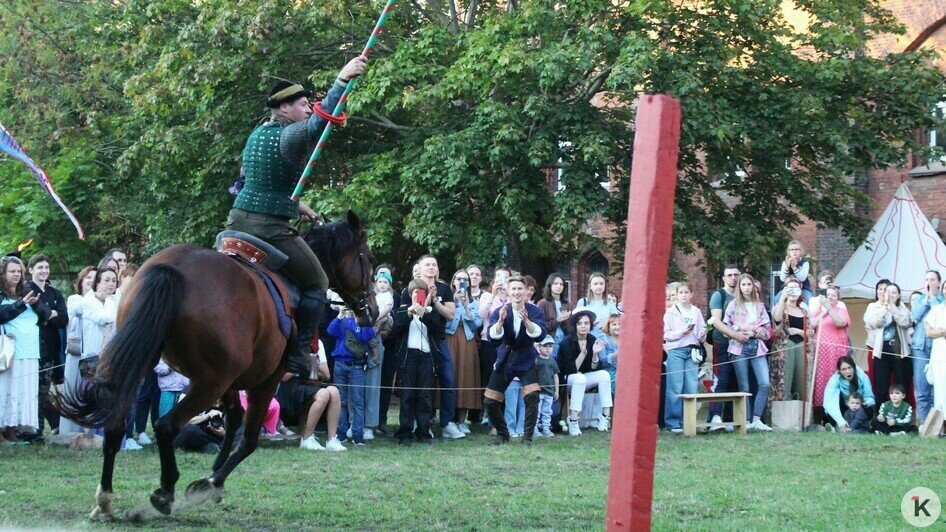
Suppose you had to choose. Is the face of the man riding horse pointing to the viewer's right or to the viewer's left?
to the viewer's right

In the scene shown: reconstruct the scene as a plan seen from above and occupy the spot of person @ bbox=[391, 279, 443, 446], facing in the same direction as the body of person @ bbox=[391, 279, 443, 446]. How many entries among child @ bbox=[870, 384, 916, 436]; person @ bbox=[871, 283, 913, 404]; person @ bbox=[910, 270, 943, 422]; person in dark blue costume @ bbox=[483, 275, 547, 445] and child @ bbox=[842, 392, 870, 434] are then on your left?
5

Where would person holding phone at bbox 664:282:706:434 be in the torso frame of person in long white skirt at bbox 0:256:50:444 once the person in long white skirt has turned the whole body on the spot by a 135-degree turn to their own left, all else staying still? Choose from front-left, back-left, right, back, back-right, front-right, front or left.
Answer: right

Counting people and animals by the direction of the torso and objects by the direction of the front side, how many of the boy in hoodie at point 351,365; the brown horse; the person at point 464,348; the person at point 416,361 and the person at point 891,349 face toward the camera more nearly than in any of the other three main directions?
4

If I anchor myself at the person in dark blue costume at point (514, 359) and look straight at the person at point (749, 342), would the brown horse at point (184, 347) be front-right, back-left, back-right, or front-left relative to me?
back-right

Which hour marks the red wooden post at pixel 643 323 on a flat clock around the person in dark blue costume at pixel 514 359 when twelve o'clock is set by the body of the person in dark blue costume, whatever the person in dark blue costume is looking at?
The red wooden post is roughly at 12 o'clock from the person in dark blue costume.

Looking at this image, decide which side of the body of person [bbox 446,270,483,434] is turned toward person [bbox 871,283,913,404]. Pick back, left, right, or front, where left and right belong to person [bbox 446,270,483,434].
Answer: left

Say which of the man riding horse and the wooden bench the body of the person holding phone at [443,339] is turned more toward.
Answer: the man riding horse
